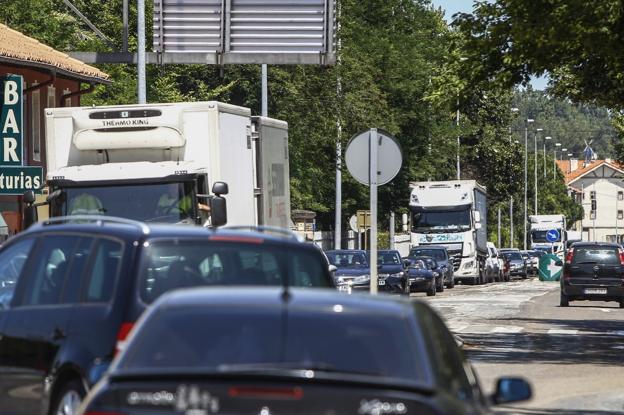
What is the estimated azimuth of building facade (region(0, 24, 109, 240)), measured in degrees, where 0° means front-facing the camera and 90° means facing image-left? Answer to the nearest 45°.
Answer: approximately 315°

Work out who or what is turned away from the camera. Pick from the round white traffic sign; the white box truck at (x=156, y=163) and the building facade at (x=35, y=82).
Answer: the round white traffic sign

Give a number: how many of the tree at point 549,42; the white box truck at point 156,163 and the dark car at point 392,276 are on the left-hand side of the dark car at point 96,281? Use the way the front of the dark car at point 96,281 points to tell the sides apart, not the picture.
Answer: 0

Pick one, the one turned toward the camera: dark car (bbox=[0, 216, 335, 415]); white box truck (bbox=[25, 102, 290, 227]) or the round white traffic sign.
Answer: the white box truck

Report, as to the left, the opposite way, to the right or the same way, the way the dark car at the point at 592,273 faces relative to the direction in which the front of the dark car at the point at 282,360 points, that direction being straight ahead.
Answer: the same way

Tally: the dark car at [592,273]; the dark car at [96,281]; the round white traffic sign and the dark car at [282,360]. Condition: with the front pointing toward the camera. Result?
0

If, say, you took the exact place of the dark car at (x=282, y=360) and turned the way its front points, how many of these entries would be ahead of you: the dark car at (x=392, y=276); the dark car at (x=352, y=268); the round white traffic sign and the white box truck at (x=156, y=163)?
4

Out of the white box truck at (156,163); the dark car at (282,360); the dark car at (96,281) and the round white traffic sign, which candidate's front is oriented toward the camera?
the white box truck

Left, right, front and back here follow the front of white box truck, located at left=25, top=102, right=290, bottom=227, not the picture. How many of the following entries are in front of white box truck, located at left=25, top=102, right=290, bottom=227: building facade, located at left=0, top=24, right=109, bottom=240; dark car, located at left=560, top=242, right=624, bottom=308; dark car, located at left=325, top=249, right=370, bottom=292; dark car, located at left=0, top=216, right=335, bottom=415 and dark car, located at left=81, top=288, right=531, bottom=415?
2

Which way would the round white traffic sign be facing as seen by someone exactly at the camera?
facing away from the viewer

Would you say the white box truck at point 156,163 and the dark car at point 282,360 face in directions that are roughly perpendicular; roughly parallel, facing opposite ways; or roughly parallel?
roughly parallel, facing opposite ways

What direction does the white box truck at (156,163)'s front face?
toward the camera

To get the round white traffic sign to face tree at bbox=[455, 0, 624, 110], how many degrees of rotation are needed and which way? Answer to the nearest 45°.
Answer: approximately 45° to its right

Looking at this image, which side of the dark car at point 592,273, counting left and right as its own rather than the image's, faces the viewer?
back

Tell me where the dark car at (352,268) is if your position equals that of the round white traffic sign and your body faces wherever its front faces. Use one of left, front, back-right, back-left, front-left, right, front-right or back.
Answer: front

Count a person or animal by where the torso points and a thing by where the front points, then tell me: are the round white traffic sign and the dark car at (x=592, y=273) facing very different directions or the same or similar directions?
same or similar directions

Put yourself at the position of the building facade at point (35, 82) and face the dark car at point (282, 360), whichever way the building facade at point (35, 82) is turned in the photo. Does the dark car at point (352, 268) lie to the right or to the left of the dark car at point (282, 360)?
left

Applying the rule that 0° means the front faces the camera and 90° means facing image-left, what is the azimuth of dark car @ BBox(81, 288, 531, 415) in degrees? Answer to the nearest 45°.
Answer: approximately 180°

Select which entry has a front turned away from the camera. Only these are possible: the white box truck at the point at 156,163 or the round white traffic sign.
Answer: the round white traffic sign
